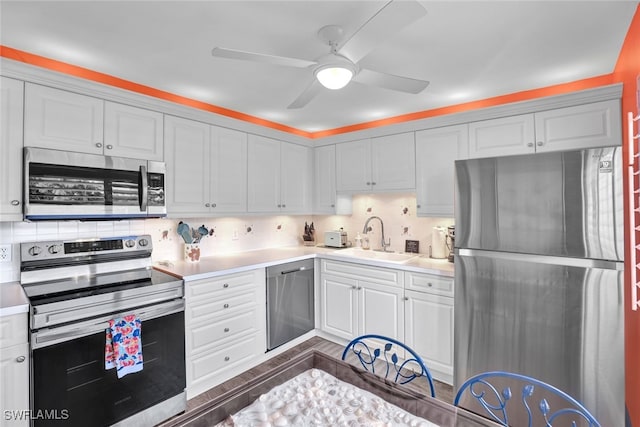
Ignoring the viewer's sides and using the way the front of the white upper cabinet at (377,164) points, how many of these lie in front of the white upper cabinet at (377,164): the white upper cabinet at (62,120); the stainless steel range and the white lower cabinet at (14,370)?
3

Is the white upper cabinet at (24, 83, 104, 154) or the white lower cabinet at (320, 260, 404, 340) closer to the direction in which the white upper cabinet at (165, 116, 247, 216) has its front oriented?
the white lower cabinet

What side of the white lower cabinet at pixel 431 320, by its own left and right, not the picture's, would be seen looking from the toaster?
right

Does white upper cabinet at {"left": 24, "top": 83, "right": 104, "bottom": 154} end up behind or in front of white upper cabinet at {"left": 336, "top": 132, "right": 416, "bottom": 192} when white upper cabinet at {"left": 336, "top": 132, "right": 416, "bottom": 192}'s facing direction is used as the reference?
in front

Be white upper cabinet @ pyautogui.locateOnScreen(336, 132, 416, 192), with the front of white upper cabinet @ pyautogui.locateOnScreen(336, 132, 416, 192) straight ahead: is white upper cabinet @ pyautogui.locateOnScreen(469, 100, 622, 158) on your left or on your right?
on your left

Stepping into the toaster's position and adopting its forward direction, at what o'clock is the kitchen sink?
The kitchen sink is roughly at 9 o'clock from the toaster.

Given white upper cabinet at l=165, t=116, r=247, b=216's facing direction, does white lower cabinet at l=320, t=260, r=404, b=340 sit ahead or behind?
ahead

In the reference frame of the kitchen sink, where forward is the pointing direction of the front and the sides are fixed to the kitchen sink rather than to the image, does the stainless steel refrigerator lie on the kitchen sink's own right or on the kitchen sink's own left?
on the kitchen sink's own left

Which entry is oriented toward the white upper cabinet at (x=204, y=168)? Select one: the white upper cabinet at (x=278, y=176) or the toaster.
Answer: the toaster

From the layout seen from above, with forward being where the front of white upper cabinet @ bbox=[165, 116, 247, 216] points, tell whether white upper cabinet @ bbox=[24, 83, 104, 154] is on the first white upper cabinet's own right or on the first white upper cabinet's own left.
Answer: on the first white upper cabinet's own right
